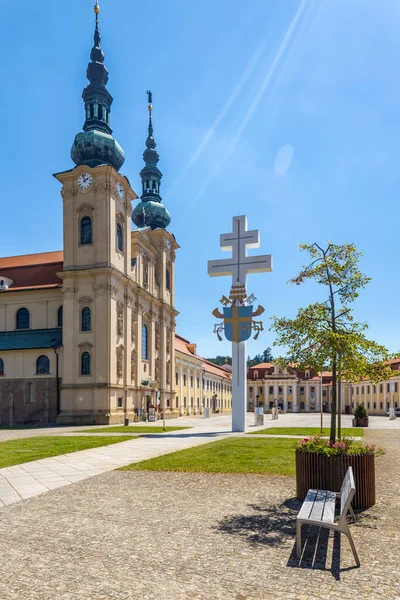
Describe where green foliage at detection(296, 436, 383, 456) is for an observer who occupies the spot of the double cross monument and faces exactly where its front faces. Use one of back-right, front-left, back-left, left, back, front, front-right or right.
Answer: front

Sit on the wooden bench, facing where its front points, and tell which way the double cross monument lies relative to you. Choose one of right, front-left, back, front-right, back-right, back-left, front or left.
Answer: right

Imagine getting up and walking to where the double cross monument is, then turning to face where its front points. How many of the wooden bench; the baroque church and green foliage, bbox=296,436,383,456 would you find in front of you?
2

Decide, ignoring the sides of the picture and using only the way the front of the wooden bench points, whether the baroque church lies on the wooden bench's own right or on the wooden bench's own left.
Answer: on the wooden bench's own right

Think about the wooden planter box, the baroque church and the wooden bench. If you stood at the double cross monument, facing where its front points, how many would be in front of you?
2

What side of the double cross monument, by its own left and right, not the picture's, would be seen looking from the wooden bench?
front

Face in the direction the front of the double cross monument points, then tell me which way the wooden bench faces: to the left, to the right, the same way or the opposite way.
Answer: to the right

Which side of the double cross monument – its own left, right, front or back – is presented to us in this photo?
front

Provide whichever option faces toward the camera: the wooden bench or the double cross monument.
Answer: the double cross monument

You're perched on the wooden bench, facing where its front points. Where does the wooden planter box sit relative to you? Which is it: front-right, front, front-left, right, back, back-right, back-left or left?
right

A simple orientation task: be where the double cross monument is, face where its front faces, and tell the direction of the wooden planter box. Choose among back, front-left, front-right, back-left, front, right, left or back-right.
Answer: front

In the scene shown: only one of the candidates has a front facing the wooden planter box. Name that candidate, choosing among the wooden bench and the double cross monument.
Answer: the double cross monument

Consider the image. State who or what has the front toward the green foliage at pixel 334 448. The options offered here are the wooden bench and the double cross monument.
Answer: the double cross monument

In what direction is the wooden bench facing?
to the viewer's left

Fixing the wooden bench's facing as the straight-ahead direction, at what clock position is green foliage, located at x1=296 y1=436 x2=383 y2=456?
The green foliage is roughly at 3 o'clock from the wooden bench.
